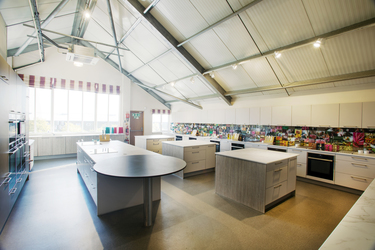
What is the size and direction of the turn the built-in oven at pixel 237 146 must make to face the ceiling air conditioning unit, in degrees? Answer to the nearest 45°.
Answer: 0° — it already faces it

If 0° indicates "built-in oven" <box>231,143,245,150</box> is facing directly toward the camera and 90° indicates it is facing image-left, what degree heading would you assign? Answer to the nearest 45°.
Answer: approximately 45°

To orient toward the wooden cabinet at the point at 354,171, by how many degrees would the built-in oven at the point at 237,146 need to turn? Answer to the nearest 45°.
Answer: approximately 90° to its left

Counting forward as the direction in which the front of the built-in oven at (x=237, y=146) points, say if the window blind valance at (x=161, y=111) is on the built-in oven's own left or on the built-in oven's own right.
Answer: on the built-in oven's own right

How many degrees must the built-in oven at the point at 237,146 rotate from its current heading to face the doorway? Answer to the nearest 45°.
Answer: approximately 45° to its right

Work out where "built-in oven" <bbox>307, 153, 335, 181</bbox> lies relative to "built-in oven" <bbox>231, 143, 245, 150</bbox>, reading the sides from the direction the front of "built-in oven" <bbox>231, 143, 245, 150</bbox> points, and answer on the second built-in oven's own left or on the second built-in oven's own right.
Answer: on the second built-in oven's own left

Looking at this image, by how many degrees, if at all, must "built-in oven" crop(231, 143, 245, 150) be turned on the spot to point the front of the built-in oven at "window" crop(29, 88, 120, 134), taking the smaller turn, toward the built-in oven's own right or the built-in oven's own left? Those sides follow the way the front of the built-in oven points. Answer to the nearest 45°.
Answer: approximately 45° to the built-in oven's own right
